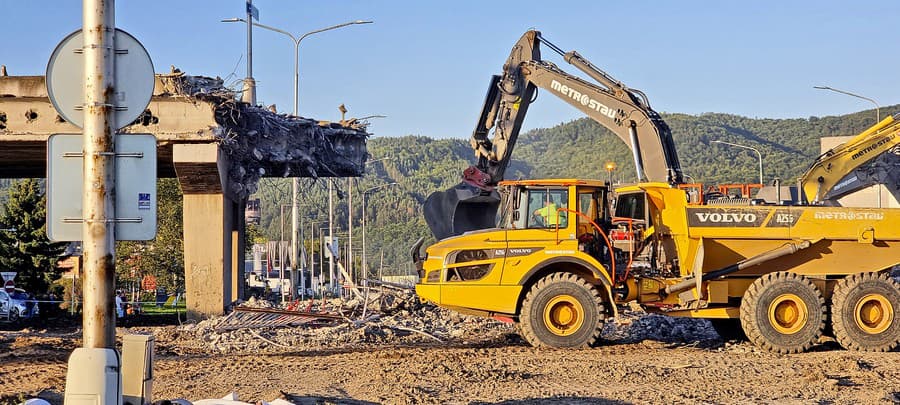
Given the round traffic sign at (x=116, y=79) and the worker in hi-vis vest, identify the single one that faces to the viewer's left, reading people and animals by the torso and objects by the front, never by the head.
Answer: the worker in hi-vis vest

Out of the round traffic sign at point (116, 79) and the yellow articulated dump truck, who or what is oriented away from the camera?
the round traffic sign

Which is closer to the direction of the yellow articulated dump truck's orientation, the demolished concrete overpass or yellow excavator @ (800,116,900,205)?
the demolished concrete overpass

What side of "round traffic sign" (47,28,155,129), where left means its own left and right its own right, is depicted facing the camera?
back

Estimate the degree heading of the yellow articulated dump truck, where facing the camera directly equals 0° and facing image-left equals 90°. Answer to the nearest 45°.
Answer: approximately 90°

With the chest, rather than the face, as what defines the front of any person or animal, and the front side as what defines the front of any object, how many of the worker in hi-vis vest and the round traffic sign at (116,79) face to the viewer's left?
1

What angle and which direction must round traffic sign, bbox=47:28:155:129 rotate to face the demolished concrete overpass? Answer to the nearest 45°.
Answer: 0° — it already faces it

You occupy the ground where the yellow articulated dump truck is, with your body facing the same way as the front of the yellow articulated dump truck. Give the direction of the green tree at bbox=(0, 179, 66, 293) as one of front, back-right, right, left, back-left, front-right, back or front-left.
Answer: front-right

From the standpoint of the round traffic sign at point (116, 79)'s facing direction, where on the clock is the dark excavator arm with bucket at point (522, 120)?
The dark excavator arm with bucket is roughly at 1 o'clock from the round traffic sign.

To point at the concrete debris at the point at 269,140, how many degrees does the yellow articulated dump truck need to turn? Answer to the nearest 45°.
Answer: approximately 45° to its right

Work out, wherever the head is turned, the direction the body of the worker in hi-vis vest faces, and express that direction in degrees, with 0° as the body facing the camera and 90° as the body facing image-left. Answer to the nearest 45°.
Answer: approximately 90°
